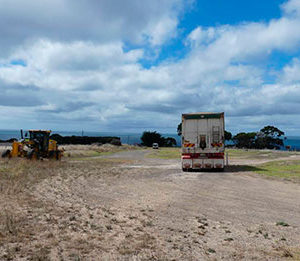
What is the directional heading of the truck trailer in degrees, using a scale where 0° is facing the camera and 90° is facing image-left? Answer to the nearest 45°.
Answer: approximately 180°

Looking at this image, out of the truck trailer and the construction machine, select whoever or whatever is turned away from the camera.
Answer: the truck trailer

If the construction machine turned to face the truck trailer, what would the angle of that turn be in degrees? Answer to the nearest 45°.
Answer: approximately 135° to its left

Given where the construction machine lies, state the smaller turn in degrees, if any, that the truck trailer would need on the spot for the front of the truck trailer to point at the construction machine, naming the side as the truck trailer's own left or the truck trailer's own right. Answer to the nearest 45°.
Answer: approximately 90° to the truck trailer's own left

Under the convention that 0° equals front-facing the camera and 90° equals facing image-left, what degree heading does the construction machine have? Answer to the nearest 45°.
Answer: approximately 90°

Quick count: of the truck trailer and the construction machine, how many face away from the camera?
1
